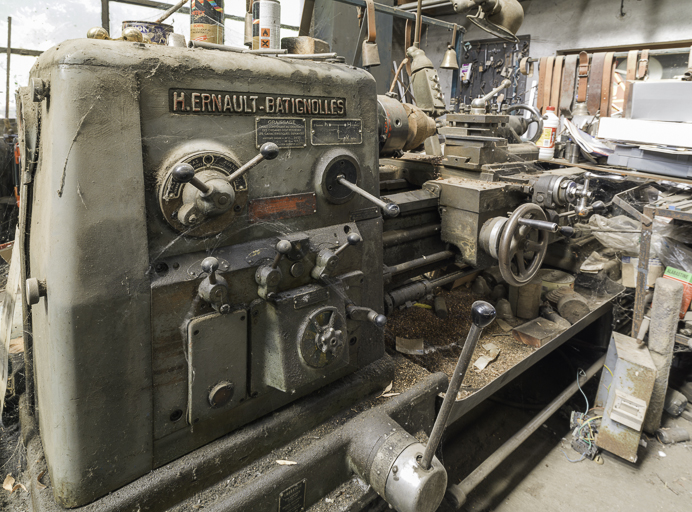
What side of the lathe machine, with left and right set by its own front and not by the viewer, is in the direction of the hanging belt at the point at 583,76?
left

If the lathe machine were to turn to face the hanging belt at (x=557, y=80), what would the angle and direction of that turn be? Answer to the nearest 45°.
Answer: approximately 90° to its left

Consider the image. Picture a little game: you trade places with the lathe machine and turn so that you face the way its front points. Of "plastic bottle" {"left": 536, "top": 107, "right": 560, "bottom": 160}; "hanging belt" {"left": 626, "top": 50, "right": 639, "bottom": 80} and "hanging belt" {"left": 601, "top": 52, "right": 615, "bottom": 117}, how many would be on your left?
3

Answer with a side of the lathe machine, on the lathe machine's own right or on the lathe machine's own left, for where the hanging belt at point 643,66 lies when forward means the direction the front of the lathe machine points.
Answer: on the lathe machine's own left

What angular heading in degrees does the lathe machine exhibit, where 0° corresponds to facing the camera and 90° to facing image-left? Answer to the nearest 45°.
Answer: approximately 315°

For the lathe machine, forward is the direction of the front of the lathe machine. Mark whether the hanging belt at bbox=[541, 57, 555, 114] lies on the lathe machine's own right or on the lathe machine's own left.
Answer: on the lathe machine's own left

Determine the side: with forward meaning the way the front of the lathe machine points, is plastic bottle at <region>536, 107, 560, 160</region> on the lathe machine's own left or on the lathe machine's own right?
on the lathe machine's own left

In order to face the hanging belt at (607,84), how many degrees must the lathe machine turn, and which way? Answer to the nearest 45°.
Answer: approximately 90° to its left

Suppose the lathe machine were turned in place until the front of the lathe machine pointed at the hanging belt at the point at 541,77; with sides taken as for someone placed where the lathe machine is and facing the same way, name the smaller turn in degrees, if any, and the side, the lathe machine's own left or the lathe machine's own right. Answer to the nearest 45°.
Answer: approximately 90° to the lathe machine's own left
